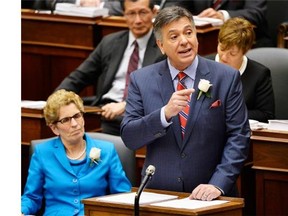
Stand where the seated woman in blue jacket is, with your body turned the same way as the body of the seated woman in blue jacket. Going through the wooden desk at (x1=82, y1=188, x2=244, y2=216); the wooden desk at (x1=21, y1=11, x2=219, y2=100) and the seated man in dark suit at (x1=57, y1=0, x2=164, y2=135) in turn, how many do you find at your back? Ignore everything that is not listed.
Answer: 2

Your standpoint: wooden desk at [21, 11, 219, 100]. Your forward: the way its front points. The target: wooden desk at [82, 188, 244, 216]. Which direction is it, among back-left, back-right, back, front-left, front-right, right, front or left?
front

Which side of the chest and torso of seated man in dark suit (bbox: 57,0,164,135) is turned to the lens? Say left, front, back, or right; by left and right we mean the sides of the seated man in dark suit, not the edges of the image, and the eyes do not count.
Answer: front

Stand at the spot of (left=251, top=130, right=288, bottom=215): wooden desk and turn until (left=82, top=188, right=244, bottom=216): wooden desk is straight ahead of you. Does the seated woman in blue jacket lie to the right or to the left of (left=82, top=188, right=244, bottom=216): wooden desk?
right

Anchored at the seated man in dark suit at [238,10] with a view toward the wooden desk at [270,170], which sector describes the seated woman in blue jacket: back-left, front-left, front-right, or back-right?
front-right

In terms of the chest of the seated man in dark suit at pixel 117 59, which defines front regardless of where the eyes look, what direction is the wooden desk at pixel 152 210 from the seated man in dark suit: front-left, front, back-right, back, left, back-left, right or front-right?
front

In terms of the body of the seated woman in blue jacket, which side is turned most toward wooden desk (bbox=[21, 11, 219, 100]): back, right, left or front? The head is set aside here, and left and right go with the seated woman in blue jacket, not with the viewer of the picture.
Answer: back

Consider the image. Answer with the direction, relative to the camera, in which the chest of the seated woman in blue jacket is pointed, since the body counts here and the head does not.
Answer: toward the camera

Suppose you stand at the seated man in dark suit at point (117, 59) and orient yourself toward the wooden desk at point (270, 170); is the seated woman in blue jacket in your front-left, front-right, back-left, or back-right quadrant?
front-right

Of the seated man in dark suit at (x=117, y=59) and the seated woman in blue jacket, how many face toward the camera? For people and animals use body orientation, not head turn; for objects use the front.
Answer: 2
